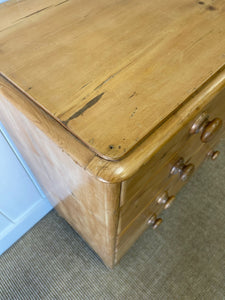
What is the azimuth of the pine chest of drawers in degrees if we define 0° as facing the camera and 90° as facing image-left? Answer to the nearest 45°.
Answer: approximately 315°
